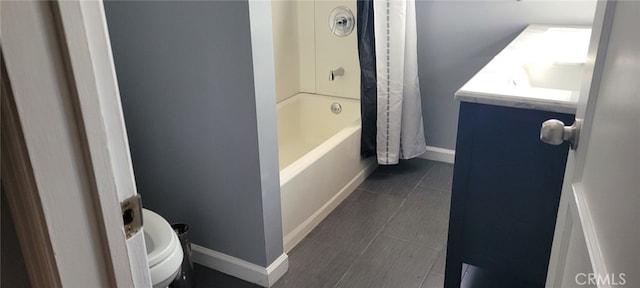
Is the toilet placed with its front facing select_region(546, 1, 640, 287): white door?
yes

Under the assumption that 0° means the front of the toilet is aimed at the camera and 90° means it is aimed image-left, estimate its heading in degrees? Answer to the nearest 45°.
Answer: approximately 315°

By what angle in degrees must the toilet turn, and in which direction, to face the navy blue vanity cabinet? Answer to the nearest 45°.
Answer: approximately 45° to its left

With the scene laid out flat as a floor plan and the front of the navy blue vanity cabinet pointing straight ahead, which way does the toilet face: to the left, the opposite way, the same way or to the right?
the opposite way

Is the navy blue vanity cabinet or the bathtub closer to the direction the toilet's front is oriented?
the navy blue vanity cabinet

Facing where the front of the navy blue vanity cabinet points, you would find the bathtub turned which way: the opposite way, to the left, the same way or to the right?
the opposite way

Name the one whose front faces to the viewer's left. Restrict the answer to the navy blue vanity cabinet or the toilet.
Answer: the navy blue vanity cabinet

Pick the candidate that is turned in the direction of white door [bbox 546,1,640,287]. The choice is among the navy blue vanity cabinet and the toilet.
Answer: the toilet

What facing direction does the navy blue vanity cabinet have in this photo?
to the viewer's left

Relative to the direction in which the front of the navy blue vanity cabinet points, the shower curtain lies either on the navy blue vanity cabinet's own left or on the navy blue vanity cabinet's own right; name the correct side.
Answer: on the navy blue vanity cabinet's own right
